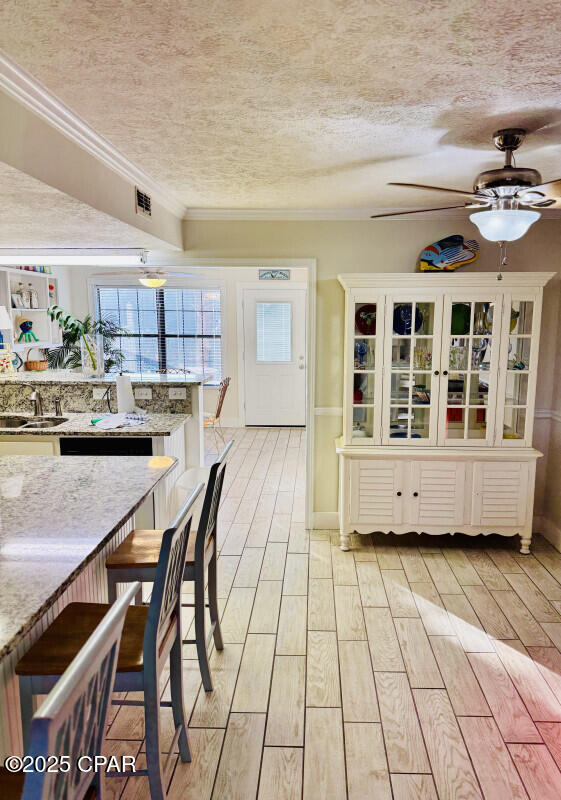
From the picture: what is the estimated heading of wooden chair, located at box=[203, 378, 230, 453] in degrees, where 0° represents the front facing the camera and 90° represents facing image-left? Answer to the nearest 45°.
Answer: approximately 90°

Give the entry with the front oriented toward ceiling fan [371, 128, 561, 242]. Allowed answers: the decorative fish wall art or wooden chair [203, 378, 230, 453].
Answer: the decorative fish wall art

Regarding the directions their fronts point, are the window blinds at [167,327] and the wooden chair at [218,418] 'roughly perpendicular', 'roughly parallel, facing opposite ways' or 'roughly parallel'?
roughly perpendicular

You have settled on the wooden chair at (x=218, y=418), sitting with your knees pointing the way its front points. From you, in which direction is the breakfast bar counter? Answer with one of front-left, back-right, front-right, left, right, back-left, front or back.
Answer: left

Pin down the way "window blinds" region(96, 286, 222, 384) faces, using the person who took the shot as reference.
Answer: facing the viewer

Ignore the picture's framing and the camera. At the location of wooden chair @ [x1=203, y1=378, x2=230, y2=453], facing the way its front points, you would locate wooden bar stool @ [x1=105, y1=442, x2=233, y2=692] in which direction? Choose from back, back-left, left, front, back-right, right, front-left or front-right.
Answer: left

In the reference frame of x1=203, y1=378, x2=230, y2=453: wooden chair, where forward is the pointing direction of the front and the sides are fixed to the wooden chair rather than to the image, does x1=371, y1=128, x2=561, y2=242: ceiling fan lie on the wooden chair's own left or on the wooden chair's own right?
on the wooden chair's own left

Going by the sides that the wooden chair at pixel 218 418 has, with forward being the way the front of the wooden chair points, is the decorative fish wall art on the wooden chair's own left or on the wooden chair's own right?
on the wooden chair's own left

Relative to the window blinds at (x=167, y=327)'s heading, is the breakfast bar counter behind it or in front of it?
in front

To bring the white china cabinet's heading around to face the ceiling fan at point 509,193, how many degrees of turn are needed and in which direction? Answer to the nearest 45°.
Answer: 0° — it already faces it

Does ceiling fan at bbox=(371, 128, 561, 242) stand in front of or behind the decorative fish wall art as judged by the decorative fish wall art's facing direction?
in front

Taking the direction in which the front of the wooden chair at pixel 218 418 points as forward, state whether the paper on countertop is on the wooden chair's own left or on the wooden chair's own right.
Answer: on the wooden chair's own left

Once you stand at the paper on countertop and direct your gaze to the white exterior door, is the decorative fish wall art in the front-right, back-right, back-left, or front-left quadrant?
front-right

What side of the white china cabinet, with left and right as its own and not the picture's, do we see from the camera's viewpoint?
front

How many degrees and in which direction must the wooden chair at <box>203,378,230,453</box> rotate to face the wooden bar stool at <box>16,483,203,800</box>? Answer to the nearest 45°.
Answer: approximately 90° to its left

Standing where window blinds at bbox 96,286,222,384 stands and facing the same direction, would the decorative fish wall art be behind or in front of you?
in front

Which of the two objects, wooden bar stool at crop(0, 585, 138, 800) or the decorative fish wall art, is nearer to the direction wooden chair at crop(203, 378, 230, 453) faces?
the wooden bar stool
